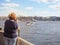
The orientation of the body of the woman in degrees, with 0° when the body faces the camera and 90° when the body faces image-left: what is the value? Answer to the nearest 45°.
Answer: approximately 225°
